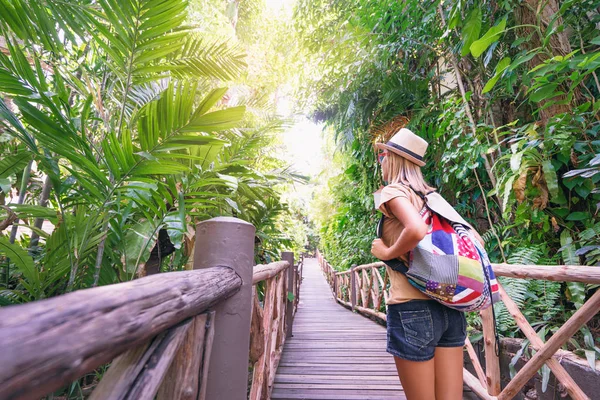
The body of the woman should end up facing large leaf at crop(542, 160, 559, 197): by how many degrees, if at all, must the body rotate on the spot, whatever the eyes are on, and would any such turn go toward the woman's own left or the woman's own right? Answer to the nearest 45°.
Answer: approximately 90° to the woman's own right

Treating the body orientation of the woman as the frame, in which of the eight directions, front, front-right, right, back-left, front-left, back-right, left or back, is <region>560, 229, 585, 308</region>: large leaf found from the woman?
right

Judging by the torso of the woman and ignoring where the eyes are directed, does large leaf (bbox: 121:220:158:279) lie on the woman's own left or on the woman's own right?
on the woman's own left

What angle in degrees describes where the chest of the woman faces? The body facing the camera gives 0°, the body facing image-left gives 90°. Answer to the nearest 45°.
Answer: approximately 135°

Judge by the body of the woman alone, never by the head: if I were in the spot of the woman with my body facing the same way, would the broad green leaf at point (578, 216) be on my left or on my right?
on my right

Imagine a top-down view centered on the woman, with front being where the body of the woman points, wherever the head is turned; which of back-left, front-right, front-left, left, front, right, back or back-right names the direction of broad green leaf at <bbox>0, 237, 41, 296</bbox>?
left

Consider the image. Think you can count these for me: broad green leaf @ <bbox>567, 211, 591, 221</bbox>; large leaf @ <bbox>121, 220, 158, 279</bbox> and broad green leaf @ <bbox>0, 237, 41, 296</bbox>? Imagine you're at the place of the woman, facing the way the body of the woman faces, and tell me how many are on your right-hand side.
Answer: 1

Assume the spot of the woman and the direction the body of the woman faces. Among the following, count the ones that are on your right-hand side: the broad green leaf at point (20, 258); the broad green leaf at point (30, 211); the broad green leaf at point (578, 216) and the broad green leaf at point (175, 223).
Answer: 1

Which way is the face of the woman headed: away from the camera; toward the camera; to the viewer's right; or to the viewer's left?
to the viewer's left

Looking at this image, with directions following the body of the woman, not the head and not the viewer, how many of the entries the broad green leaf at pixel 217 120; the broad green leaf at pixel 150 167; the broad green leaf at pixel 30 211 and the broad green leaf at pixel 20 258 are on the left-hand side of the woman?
4

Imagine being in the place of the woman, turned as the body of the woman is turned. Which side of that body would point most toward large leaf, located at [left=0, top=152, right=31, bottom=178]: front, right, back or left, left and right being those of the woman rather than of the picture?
front
